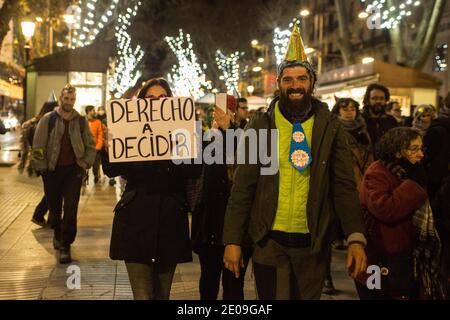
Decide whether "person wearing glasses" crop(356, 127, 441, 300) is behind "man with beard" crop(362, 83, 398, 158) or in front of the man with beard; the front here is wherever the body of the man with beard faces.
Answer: in front

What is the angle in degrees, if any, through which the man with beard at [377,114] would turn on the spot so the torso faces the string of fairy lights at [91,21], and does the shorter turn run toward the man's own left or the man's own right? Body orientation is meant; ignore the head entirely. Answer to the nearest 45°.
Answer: approximately 135° to the man's own right

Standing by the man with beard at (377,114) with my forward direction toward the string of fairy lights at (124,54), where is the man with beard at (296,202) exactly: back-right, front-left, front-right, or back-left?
back-left

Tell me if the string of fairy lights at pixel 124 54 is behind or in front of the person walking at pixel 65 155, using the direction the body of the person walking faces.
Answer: behind

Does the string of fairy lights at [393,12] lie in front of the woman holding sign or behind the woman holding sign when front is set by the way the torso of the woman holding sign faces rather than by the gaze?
behind

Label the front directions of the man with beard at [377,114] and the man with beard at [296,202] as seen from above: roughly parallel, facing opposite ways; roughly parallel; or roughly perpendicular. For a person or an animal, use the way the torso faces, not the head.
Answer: roughly parallel

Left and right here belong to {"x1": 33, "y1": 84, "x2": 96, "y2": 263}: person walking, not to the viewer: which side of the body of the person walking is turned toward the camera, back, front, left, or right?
front

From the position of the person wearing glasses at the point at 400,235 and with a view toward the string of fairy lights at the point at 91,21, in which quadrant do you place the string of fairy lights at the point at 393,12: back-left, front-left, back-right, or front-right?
front-right

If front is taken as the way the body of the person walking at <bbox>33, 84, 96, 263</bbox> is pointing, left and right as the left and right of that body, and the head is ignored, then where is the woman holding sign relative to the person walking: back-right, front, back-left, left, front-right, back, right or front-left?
front

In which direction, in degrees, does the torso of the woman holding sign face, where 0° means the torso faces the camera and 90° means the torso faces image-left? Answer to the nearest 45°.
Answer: approximately 0°

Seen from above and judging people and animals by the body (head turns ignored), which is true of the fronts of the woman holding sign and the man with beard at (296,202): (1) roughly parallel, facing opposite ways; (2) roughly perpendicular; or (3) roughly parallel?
roughly parallel

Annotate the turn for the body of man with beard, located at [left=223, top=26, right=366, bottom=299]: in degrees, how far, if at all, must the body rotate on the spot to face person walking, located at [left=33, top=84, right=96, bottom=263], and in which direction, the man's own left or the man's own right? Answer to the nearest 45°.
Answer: approximately 135° to the man's own right

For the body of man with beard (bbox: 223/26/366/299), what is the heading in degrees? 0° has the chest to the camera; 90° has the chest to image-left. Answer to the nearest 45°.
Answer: approximately 0°

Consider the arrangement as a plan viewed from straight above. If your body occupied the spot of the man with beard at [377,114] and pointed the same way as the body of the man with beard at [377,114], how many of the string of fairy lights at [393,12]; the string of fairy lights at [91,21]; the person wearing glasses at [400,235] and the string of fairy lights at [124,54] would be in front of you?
1

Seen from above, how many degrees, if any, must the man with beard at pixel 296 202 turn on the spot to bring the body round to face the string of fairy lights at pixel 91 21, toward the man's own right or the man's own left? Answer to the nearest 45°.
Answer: approximately 180°
